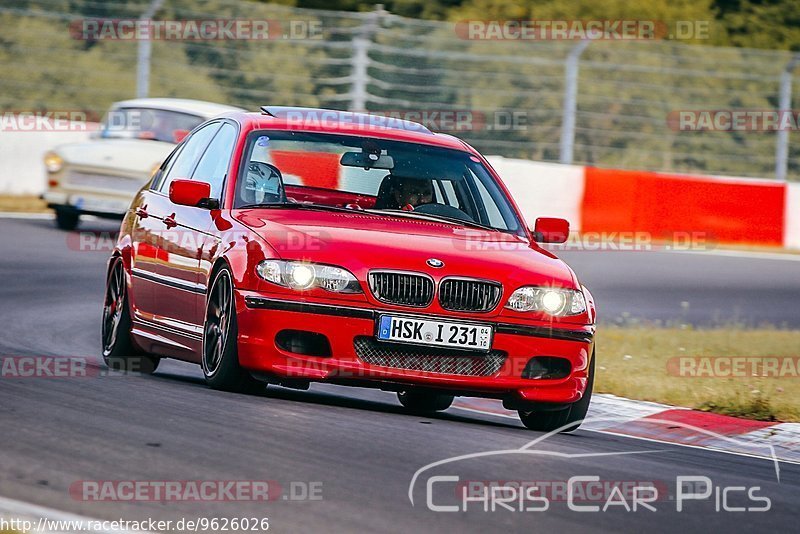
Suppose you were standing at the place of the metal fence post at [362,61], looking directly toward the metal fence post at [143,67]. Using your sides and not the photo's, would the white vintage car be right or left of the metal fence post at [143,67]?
left

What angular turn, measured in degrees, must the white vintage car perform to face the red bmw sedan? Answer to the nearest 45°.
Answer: approximately 45° to its left

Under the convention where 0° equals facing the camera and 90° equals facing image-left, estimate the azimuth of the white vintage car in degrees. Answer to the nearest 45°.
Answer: approximately 45°

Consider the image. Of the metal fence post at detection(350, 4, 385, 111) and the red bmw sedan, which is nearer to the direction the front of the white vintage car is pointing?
the red bmw sedan

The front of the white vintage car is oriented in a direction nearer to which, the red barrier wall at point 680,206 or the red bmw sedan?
the red bmw sedan

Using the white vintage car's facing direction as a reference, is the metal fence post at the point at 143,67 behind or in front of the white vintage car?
behind

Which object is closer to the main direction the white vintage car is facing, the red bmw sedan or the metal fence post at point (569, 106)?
the red bmw sedan

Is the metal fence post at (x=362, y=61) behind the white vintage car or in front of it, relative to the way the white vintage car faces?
behind

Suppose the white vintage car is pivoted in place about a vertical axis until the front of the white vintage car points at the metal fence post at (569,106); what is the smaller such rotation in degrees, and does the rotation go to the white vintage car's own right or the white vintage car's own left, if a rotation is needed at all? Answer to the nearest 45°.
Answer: approximately 180°

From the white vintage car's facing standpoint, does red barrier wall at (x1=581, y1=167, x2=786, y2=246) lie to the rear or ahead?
to the rear
